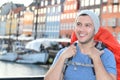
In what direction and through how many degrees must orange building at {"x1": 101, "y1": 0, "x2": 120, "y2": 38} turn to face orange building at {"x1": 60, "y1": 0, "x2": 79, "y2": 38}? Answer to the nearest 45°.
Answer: approximately 90° to its right

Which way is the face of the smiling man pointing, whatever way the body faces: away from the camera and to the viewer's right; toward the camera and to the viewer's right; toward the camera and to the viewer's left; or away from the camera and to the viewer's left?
toward the camera and to the viewer's left

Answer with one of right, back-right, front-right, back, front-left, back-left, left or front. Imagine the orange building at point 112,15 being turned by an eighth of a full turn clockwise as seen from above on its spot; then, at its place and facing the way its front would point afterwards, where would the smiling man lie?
left
